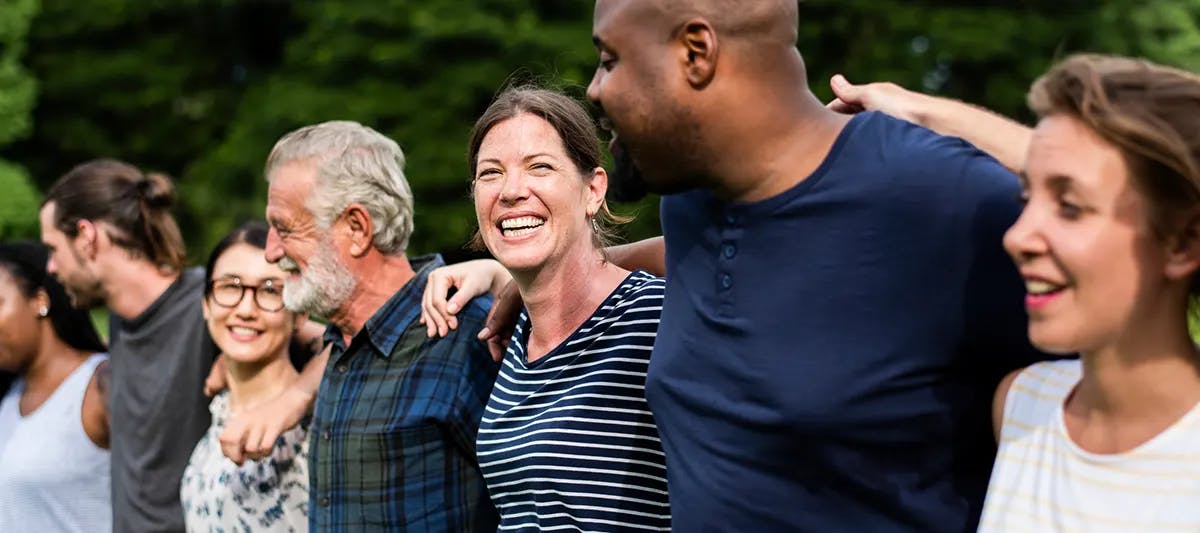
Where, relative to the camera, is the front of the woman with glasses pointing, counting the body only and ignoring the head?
toward the camera

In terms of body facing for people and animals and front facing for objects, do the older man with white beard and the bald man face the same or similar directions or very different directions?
same or similar directions

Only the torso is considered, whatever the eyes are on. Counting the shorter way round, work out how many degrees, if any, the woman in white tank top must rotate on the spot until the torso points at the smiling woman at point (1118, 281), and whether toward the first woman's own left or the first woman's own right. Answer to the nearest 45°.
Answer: approximately 45° to the first woman's own left

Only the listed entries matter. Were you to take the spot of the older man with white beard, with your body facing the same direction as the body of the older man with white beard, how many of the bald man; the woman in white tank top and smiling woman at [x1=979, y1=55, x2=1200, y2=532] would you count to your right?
1

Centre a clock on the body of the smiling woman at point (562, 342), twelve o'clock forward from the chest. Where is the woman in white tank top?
The woman in white tank top is roughly at 3 o'clock from the smiling woman.

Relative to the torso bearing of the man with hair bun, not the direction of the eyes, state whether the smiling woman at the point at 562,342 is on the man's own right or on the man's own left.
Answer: on the man's own left

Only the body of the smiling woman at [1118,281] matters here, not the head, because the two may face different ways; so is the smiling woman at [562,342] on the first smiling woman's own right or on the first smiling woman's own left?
on the first smiling woman's own right

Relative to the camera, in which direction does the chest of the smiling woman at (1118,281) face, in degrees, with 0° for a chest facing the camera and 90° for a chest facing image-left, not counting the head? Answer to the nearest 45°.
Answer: approximately 45°

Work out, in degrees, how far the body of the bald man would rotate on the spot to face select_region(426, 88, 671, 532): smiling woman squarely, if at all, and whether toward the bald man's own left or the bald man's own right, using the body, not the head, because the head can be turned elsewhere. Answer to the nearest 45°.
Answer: approximately 90° to the bald man's own right

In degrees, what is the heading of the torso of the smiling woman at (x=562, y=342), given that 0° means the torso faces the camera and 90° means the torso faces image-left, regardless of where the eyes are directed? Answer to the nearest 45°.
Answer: approximately 45°

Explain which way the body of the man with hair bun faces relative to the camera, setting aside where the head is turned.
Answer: to the viewer's left

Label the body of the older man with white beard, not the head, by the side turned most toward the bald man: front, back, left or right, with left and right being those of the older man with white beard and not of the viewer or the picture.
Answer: left
